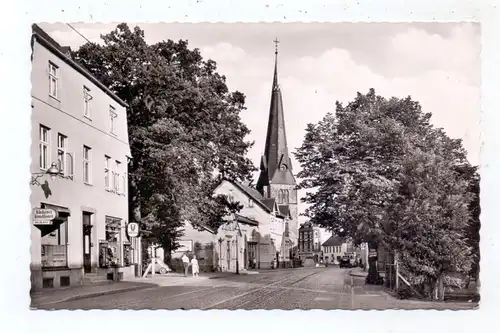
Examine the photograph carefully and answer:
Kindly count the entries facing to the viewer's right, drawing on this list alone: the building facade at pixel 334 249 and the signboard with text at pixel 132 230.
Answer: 0

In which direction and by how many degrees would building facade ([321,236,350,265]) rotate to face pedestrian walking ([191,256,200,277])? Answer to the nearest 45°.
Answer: approximately 45° to its right

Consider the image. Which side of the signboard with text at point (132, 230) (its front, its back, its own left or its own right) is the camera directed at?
front

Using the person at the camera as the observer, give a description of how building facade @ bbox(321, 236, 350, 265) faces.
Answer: facing the viewer and to the left of the viewer

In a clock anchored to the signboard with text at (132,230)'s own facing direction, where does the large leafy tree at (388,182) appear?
The large leafy tree is roughly at 9 o'clock from the signboard with text.

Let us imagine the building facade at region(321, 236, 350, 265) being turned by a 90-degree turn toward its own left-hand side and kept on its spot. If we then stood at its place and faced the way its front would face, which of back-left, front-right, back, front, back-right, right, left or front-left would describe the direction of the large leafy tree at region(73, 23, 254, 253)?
back-right

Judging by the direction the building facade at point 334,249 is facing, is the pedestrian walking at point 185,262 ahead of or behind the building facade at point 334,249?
ahead

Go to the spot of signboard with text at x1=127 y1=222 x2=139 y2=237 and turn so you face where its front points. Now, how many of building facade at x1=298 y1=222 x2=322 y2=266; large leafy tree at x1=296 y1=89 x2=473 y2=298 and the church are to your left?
3
